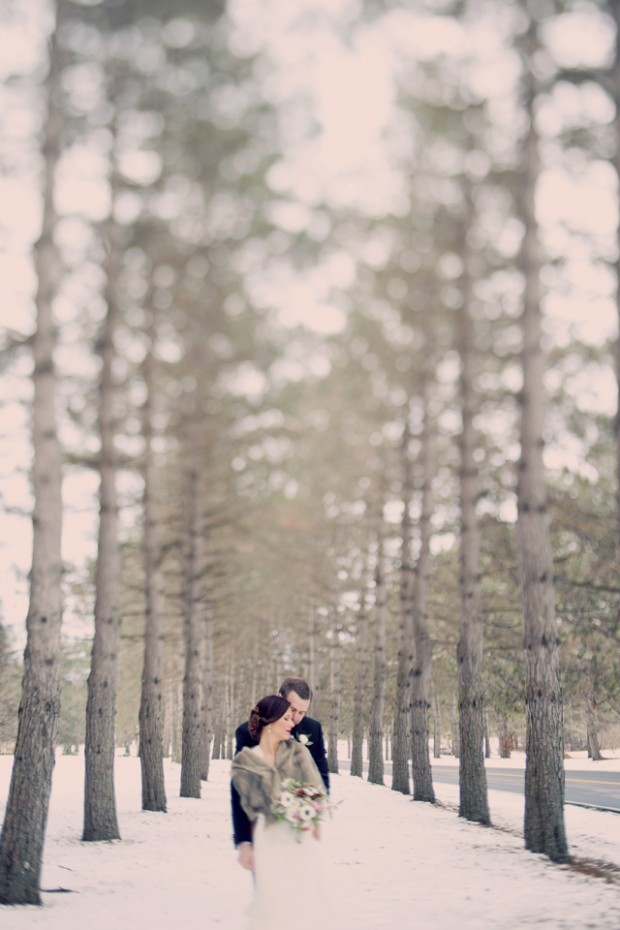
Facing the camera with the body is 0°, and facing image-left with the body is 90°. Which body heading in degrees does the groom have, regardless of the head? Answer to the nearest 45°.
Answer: approximately 0°

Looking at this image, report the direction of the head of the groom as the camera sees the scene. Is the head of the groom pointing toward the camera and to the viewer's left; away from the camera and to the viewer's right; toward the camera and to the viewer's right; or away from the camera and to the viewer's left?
toward the camera and to the viewer's left
